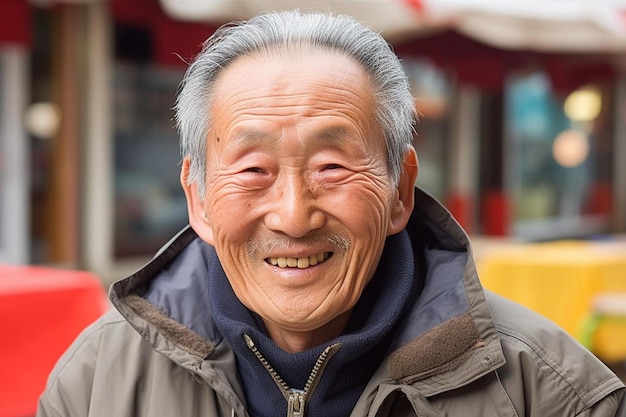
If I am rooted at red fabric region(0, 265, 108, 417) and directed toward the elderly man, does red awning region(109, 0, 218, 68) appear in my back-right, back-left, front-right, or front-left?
back-left

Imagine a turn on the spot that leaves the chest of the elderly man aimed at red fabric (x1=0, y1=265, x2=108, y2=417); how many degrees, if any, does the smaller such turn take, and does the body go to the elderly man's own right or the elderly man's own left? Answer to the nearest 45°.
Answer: approximately 135° to the elderly man's own right

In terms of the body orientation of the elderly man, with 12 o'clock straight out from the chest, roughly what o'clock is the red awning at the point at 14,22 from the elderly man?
The red awning is roughly at 5 o'clock from the elderly man.

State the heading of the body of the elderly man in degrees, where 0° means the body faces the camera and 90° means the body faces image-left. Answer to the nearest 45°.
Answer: approximately 0°

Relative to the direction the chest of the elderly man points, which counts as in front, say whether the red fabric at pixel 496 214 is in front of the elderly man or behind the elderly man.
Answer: behind

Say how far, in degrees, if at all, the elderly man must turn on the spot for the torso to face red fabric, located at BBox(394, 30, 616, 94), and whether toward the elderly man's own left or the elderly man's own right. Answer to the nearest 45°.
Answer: approximately 180°

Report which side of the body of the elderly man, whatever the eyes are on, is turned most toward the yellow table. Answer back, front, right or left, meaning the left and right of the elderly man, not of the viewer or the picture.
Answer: back
